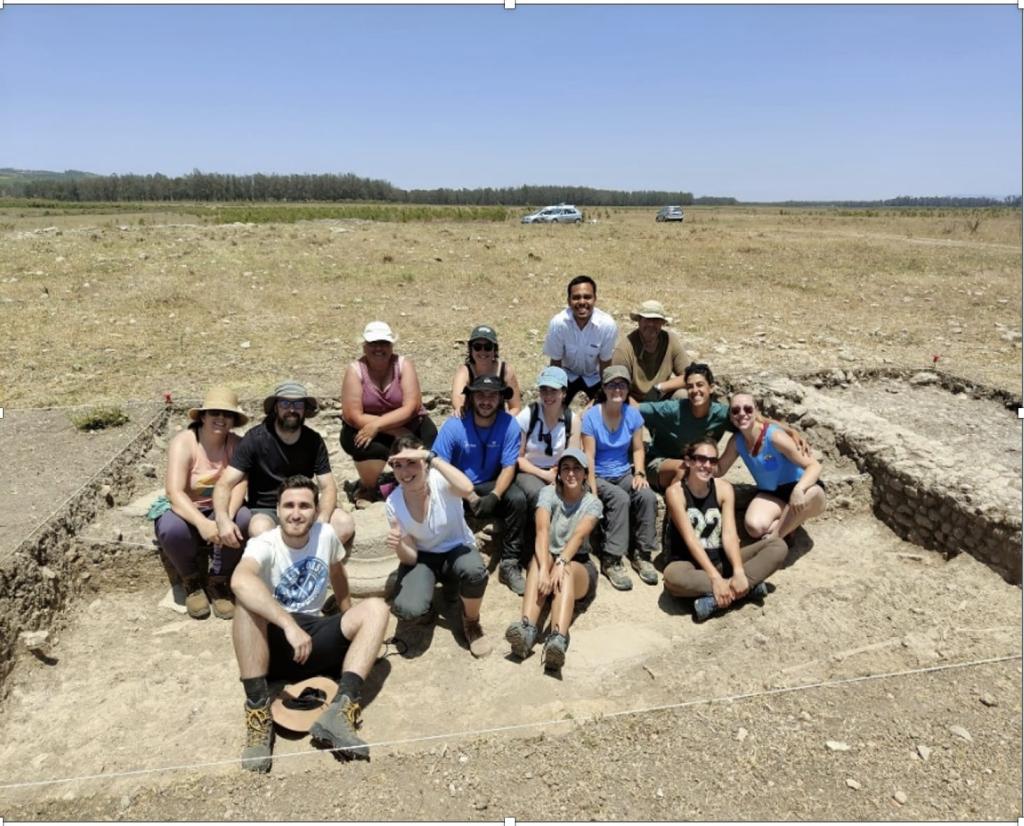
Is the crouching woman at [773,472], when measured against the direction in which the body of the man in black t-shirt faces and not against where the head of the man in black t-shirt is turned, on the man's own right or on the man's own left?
on the man's own left

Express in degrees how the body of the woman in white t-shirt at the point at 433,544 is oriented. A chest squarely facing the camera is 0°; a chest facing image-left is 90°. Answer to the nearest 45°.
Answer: approximately 0°

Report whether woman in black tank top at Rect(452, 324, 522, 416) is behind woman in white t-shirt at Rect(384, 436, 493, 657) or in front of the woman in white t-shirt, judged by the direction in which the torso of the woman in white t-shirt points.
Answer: behind

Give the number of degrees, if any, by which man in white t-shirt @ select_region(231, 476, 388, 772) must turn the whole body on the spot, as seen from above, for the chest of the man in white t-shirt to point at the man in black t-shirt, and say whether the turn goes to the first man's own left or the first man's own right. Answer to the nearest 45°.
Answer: approximately 180°

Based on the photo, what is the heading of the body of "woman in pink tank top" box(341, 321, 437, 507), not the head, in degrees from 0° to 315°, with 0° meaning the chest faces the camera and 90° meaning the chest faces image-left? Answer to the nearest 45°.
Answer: approximately 0°

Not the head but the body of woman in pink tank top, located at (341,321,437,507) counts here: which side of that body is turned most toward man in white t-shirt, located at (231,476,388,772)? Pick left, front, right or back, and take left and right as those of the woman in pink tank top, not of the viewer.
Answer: front

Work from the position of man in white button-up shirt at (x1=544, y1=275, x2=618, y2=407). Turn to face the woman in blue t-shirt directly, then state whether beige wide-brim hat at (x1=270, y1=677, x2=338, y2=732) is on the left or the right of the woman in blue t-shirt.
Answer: right

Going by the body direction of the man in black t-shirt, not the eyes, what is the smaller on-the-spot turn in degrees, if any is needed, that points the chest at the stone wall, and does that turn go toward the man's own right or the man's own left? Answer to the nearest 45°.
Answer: approximately 90° to the man's own left

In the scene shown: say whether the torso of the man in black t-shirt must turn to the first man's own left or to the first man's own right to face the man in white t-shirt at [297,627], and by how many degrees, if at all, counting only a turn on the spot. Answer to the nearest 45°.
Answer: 0° — they already face them
